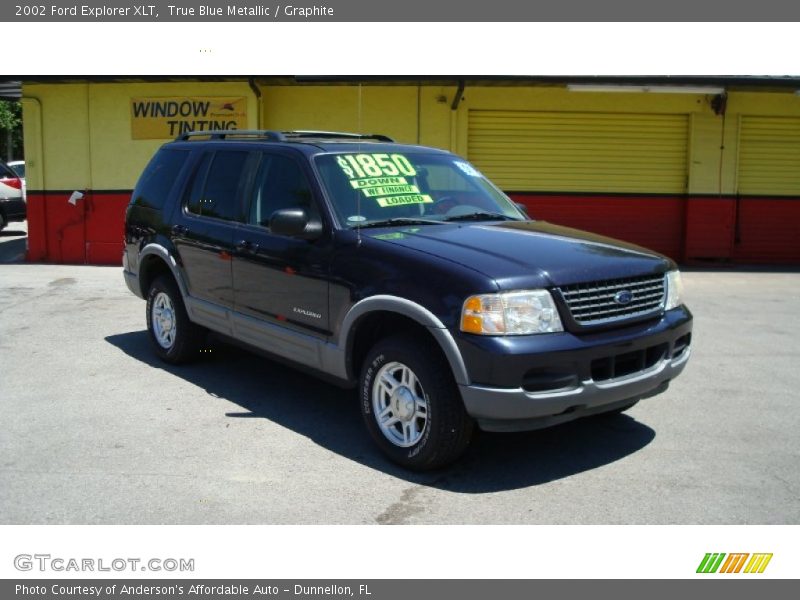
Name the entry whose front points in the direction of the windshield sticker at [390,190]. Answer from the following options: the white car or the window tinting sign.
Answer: the window tinting sign

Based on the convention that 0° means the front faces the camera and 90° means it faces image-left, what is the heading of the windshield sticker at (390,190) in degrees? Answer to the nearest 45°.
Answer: approximately 315°

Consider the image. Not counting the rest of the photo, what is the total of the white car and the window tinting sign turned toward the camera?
1

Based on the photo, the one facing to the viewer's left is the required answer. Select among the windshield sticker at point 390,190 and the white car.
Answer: the white car

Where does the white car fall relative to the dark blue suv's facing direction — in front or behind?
behind

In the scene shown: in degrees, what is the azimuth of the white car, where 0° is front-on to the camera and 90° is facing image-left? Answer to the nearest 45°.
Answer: approximately 90°

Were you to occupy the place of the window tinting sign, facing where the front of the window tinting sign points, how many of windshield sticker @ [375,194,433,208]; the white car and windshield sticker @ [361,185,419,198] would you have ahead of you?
2
